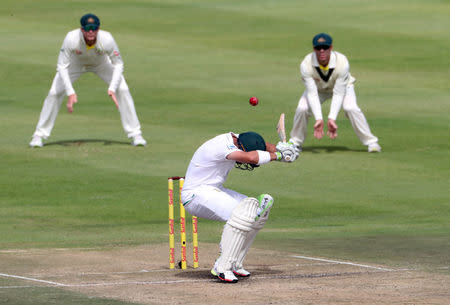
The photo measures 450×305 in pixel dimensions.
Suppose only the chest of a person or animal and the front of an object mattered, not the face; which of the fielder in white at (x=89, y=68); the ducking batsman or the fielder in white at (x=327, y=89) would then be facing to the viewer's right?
the ducking batsman

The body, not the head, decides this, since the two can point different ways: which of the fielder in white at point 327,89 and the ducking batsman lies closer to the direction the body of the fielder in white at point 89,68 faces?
the ducking batsman

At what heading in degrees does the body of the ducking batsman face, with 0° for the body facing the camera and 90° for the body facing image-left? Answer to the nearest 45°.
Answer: approximately 270°

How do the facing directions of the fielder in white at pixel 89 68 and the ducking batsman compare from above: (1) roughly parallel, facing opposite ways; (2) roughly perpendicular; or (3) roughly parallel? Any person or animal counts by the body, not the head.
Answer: roughly perpendicular

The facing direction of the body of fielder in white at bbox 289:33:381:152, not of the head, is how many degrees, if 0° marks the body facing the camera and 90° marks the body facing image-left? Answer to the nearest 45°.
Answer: approximately 0°

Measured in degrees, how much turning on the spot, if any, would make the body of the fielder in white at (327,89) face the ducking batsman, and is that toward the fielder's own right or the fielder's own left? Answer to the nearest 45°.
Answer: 0° — they already face them

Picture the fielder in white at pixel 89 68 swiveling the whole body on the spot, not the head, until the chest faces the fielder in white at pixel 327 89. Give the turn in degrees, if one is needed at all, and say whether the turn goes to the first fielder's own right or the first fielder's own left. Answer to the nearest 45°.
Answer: approximately 90° to the first fielder's own left

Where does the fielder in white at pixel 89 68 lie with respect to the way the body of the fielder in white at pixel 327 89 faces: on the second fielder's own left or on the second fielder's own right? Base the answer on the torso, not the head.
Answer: on the second fielder's own right

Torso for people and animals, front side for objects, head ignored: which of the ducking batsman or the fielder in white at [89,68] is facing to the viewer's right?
the ducking batsman
